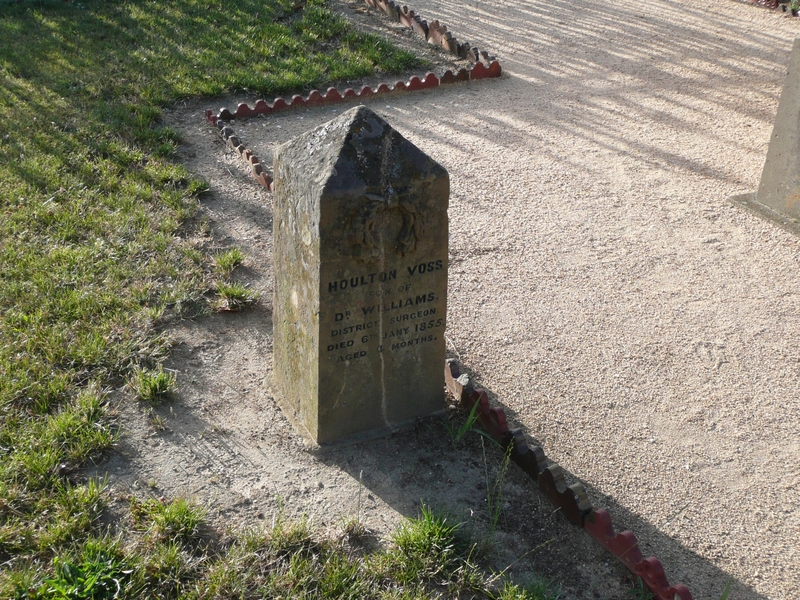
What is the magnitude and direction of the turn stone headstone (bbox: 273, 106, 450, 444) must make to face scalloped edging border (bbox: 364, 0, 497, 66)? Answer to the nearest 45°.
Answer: approximately 135° to its left

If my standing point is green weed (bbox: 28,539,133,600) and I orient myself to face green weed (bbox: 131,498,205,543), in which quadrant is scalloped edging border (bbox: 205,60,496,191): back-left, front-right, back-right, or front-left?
front-left

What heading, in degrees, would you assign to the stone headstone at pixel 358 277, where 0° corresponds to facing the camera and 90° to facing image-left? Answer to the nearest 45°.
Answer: approximately 315°

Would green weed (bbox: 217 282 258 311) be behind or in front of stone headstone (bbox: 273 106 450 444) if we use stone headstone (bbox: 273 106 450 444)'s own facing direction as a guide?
behind

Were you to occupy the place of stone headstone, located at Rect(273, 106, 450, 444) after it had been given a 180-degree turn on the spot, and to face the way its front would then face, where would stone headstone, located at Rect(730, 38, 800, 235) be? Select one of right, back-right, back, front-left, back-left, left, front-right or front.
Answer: right

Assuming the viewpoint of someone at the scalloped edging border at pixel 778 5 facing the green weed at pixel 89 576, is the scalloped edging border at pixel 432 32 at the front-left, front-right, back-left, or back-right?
front-right

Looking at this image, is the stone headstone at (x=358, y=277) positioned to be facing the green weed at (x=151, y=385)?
no

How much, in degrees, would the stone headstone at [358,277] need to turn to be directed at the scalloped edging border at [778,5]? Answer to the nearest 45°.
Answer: approximately 90° to its left

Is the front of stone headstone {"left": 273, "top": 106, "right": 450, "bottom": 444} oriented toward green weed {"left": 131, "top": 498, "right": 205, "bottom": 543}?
no

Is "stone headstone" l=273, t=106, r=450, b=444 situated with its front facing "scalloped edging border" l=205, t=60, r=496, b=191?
no

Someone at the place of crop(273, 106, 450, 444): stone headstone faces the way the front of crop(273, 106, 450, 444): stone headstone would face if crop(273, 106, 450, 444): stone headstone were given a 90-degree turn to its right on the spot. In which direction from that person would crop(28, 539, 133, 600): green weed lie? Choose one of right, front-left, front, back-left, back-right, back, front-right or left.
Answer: front
